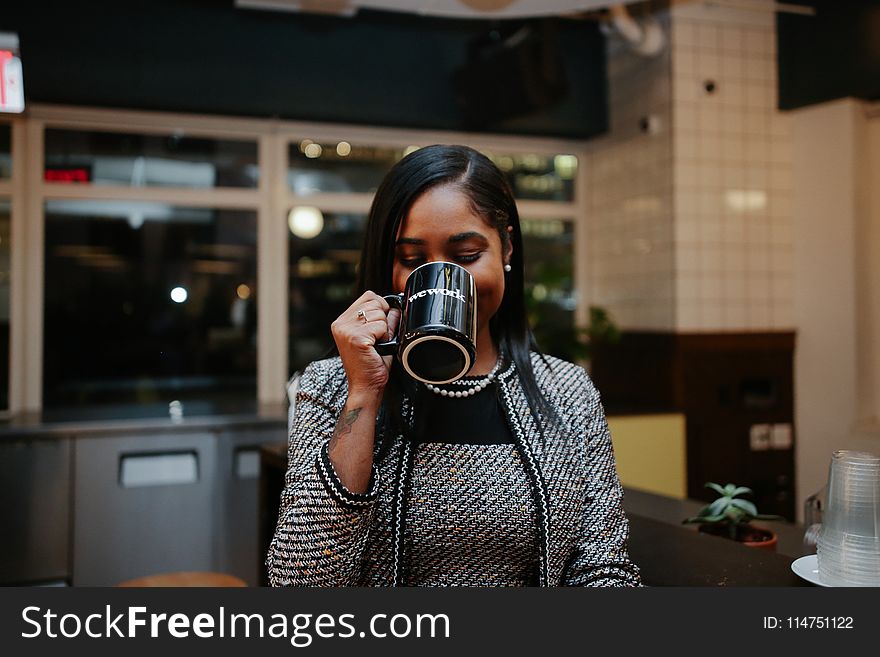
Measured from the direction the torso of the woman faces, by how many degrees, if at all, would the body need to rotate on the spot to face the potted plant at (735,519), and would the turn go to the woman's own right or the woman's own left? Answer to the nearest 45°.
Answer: approximately 135° to the woman's own left

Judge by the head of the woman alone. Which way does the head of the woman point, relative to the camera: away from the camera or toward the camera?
toward the camera

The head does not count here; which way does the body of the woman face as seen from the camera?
toward the camera

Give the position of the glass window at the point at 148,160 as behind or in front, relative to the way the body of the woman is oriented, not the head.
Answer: behind

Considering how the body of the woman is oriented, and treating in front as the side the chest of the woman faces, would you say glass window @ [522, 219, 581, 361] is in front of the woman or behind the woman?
behind

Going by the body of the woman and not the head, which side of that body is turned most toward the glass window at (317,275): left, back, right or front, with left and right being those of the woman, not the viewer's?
back

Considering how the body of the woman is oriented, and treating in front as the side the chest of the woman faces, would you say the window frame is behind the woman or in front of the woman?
behind
